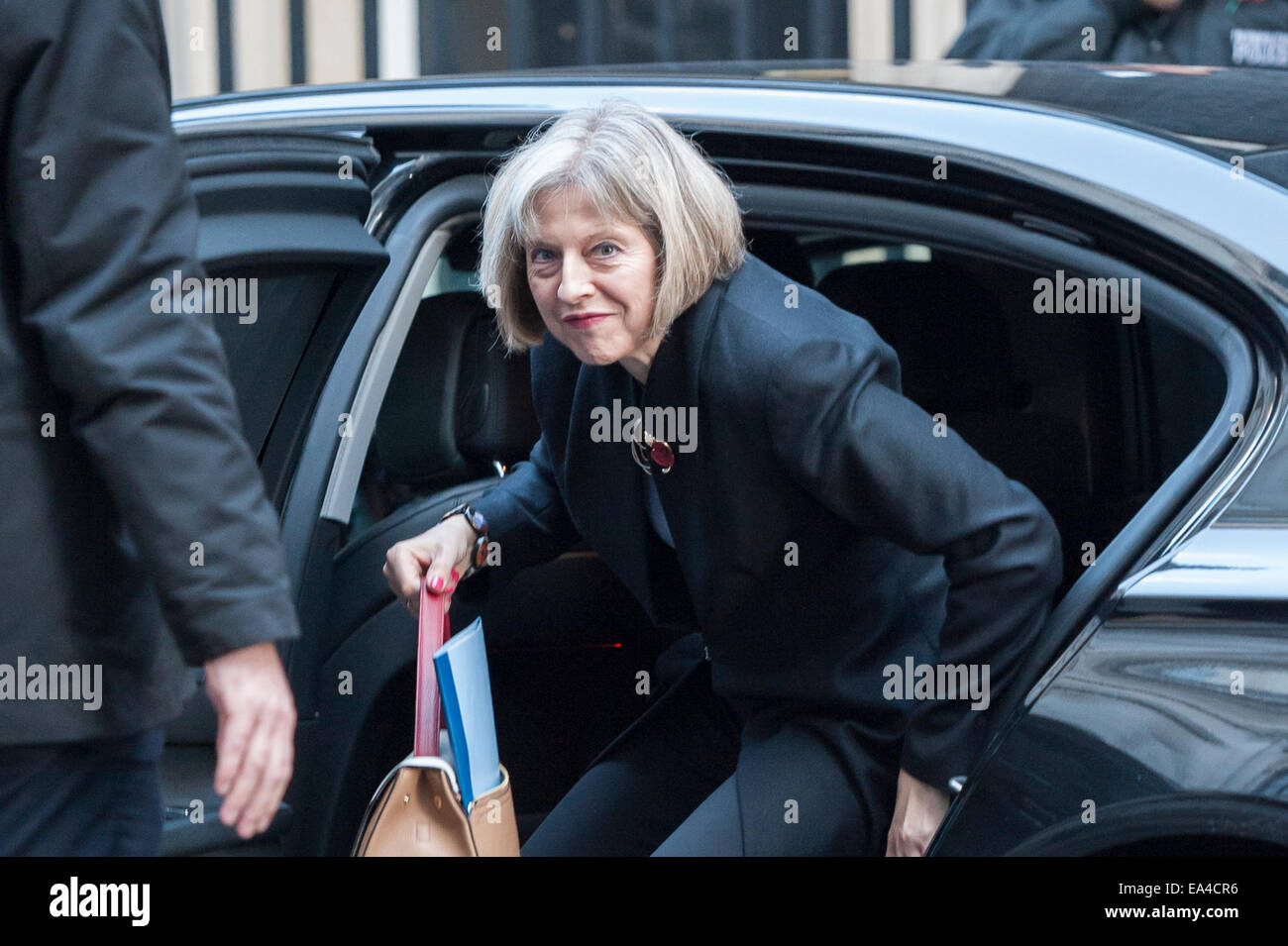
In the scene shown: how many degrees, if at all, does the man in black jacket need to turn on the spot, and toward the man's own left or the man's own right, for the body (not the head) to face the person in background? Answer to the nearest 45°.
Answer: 0° — they already face them

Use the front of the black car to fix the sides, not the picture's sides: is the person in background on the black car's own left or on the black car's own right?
on the black car's own right

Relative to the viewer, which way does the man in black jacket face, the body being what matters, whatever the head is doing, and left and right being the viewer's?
facing away from the viewer and to the right of the viewer

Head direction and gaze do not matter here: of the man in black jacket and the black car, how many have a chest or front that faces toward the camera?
0

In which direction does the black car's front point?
to the viewer's left

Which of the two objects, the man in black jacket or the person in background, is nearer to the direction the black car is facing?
the man in black jacket
